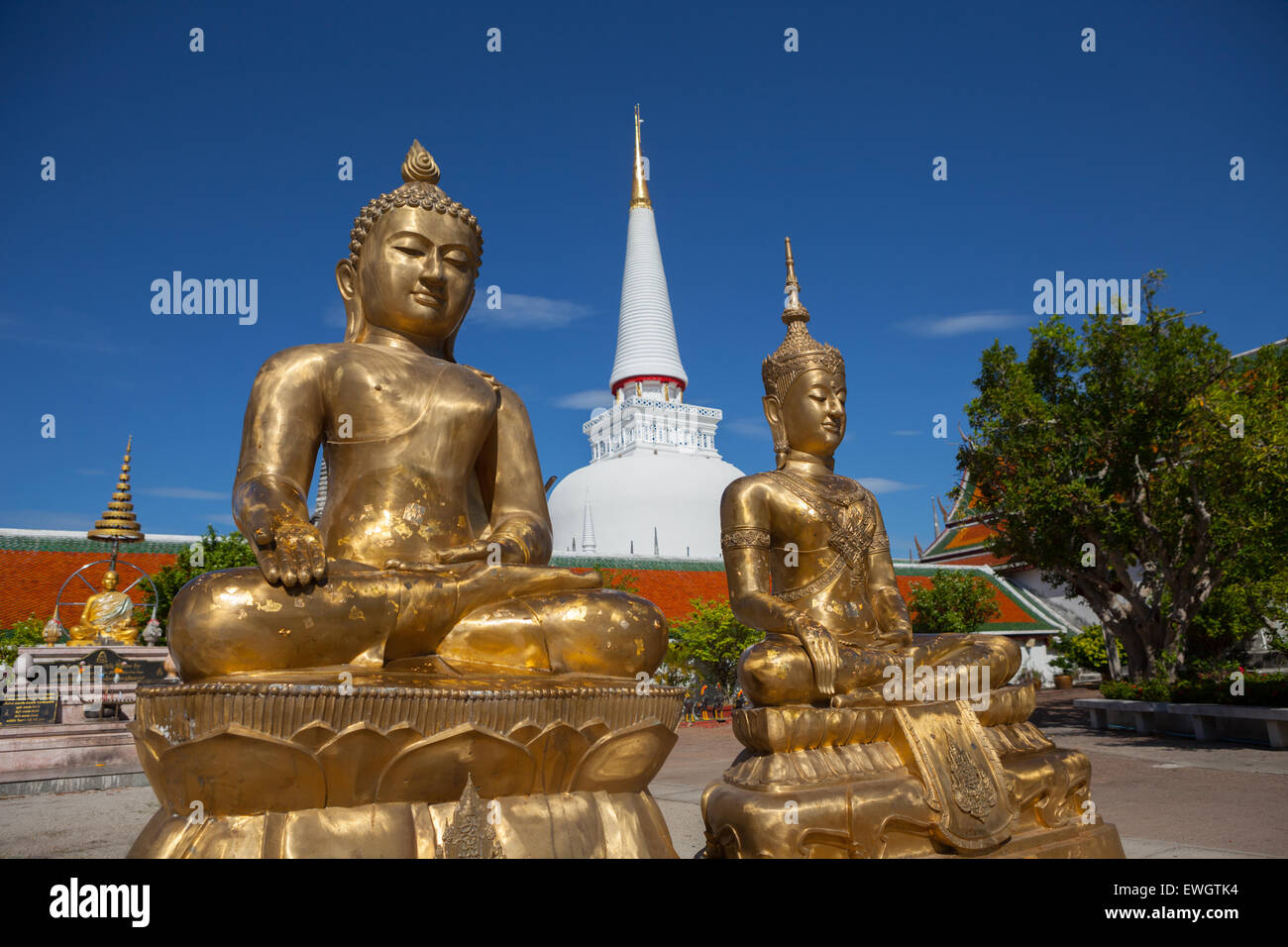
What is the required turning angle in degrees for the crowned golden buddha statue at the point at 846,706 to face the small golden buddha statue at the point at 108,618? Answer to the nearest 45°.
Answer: approximately 180°

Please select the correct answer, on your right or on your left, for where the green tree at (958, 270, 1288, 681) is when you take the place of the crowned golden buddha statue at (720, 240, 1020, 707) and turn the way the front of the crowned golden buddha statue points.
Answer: on your left

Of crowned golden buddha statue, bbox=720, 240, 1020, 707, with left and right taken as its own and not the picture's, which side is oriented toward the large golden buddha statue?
right

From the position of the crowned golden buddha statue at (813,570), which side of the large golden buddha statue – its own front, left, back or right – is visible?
left

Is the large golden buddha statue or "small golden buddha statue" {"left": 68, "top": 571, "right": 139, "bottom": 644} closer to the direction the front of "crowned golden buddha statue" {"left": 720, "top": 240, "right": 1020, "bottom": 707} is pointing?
the large golden buddha statue

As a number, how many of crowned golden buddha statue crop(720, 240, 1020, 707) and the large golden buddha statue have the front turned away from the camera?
0

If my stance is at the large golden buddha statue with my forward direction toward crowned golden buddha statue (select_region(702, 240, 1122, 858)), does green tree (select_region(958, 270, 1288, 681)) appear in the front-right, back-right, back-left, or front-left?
front-left

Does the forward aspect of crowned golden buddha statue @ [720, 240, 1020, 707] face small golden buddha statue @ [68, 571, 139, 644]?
no

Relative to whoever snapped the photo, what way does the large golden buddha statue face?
facing the viewer and to the right of the viewer

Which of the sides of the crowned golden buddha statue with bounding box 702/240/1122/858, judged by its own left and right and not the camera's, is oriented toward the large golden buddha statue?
right

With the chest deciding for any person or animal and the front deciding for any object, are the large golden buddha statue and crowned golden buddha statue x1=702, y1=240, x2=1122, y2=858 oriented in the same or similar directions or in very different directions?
same or similar directions

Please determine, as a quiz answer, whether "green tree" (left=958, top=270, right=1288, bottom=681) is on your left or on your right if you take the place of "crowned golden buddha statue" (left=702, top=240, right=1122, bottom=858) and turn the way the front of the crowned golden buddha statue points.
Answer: on your left

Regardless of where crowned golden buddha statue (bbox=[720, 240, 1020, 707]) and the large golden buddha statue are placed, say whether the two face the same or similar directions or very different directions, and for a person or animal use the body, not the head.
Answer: same or similar directions

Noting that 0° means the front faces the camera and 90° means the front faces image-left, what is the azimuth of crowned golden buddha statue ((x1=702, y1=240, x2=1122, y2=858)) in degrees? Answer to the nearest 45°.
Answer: approximately 315°
